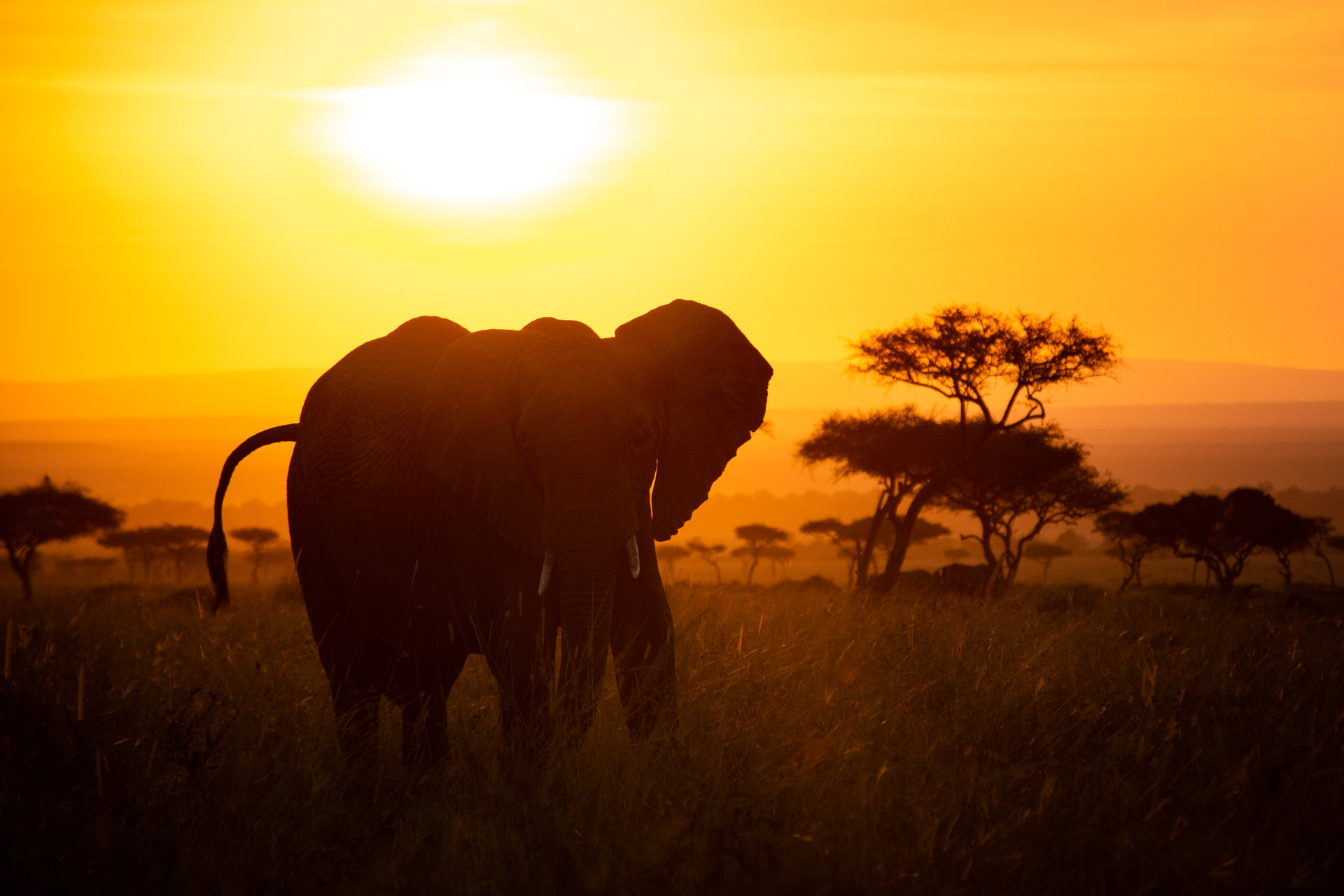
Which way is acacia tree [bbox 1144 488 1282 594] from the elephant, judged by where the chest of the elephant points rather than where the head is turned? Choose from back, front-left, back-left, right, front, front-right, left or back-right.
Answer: left

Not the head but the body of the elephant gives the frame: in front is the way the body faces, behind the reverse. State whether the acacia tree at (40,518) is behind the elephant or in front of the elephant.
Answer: behind

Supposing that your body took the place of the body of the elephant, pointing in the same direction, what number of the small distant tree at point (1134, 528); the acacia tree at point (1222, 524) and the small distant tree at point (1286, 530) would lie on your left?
3

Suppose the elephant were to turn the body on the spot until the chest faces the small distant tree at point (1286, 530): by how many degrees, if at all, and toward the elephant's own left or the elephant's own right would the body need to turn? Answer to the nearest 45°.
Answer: approximately 90° to the elephant's own left

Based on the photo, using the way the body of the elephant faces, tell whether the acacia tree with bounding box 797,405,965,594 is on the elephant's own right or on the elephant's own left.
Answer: on the elephant's own left

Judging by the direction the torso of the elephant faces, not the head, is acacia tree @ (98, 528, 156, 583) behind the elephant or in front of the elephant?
behind

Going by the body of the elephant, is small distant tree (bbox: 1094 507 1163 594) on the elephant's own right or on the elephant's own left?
on the elephant's own left

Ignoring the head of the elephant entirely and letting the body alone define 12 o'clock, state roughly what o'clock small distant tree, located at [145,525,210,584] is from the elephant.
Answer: The small distant tree is roughly at 7 o'clock from the elephant.

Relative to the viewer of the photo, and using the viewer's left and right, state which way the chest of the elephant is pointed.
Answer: facing the viewer and to the right of the viewer
